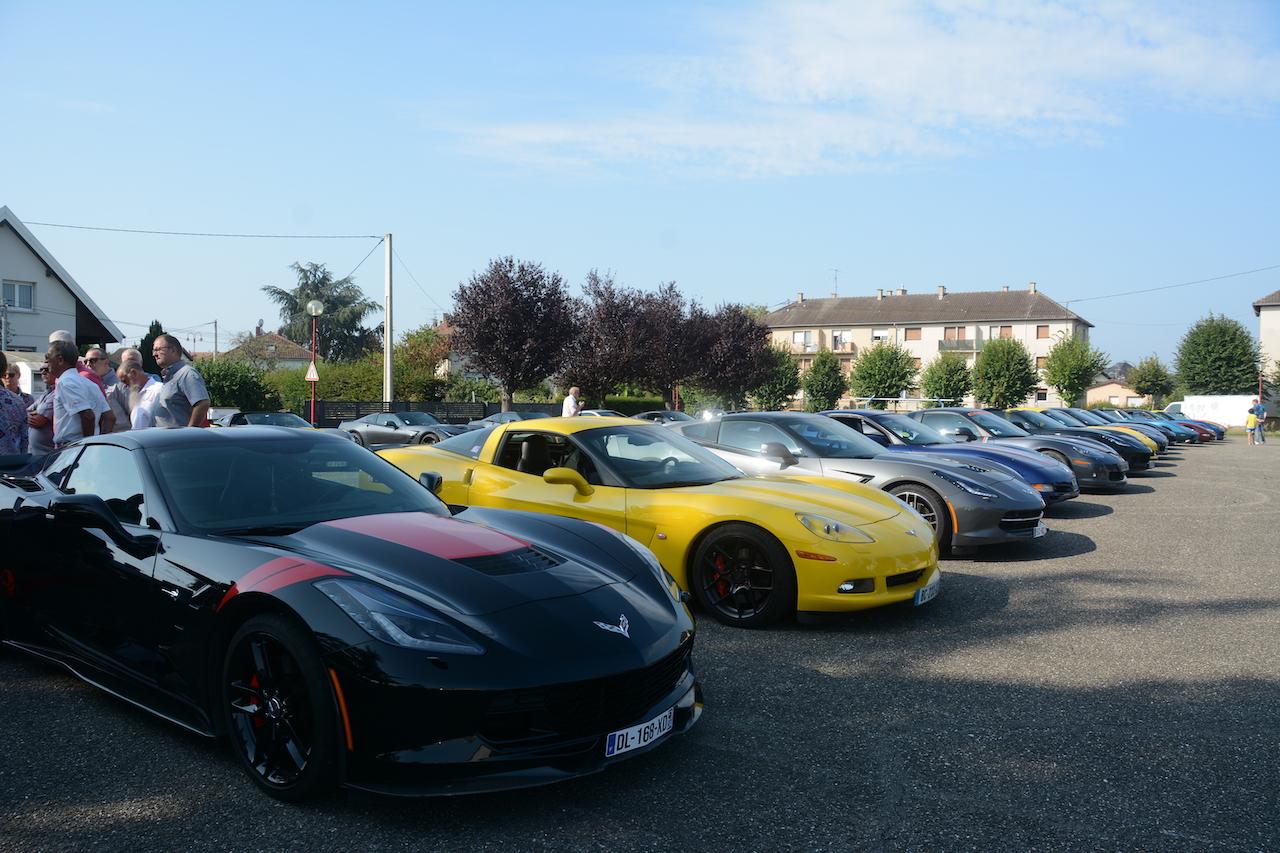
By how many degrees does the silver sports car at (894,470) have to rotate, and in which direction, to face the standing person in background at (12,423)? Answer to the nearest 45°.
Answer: approximately 90° to its right

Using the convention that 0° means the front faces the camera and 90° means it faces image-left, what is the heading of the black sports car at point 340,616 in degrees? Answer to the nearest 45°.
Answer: approximately 315°

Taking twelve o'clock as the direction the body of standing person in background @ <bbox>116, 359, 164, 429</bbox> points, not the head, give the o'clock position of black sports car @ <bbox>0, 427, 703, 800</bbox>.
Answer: The black sports car is roughly at 9 o'clock from the standing person in background.

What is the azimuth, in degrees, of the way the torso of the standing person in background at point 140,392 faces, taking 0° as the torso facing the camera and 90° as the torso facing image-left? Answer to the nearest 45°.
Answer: approximately 90°

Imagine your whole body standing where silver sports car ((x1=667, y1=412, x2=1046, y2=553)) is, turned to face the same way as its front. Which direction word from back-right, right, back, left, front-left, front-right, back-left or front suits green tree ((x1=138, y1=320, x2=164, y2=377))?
back

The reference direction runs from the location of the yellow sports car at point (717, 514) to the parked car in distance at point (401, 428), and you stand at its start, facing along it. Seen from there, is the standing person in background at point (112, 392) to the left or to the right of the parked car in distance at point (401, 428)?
left

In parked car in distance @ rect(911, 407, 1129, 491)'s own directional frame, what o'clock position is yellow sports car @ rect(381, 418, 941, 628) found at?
The yellow sports car is roughly at 2 o'clock from the parked car in distance.

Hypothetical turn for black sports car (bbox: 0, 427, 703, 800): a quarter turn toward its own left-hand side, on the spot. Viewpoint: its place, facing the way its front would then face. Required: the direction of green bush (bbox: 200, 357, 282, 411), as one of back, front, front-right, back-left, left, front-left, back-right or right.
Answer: front-left

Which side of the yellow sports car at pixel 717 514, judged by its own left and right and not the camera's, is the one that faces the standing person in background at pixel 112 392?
back

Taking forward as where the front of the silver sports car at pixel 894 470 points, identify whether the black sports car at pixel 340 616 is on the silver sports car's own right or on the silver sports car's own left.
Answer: on the silver sports car's own right

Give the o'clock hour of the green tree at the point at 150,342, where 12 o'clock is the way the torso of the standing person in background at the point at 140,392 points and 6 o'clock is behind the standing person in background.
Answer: The green tree is roughly at 3 o'clock from the standing person in background.
